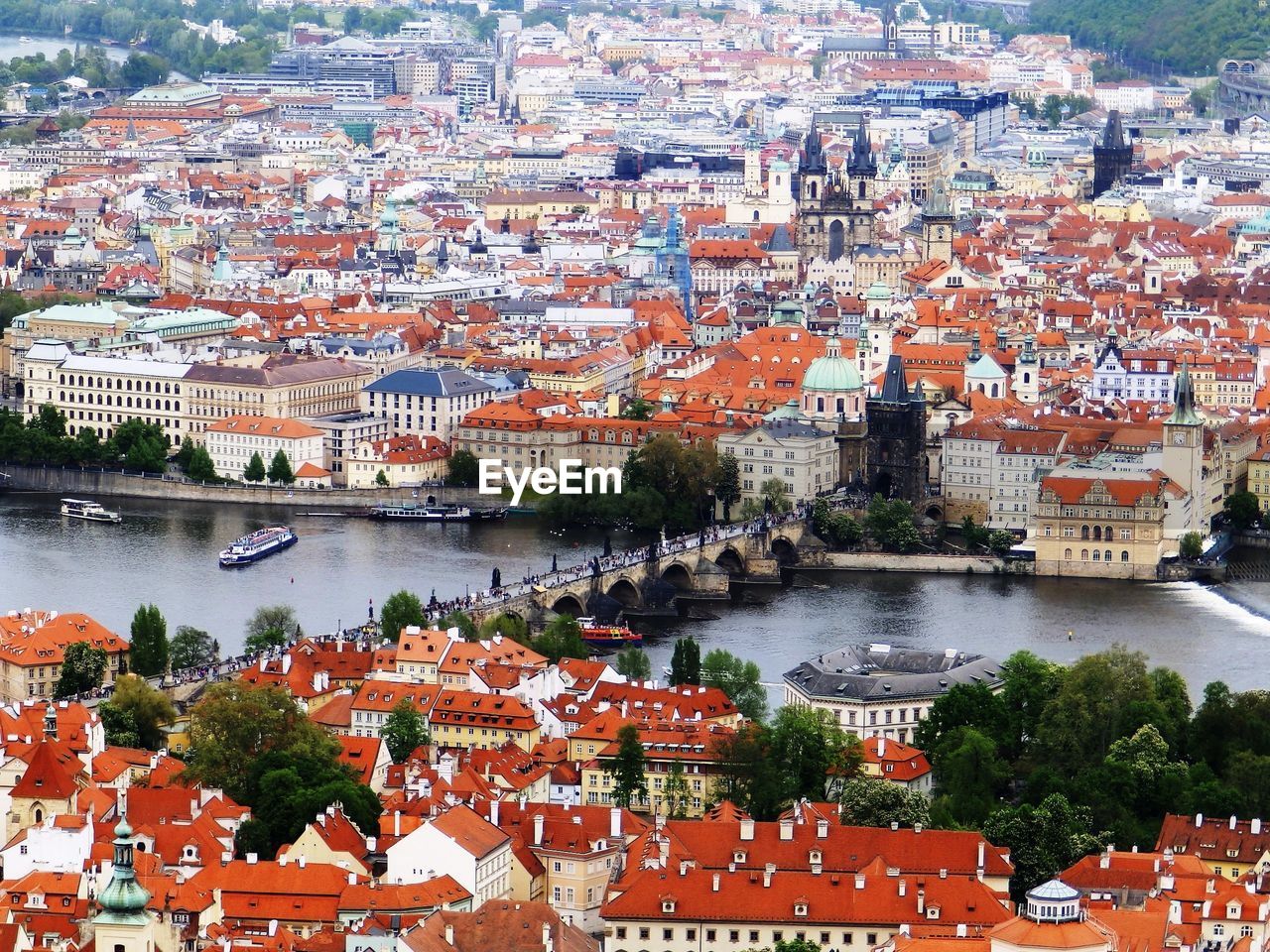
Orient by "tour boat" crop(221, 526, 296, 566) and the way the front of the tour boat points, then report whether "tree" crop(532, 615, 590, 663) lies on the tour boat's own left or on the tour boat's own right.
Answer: on the tour boat's own left

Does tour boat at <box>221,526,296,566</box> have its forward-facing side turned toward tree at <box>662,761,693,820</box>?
no

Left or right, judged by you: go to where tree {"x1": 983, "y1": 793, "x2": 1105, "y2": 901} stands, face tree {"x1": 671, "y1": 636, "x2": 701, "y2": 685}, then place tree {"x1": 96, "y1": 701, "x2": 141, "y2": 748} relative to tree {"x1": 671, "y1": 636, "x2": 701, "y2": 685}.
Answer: left

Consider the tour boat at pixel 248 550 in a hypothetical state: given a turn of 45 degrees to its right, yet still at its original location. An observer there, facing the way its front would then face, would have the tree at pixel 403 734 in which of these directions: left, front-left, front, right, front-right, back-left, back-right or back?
left

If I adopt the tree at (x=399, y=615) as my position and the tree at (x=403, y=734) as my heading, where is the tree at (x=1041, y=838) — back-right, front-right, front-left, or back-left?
front-left

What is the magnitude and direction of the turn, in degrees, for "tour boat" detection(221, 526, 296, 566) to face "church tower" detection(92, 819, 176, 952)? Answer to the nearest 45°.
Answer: approximately 45° to its left

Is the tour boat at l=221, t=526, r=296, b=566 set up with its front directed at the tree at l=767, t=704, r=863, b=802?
no
